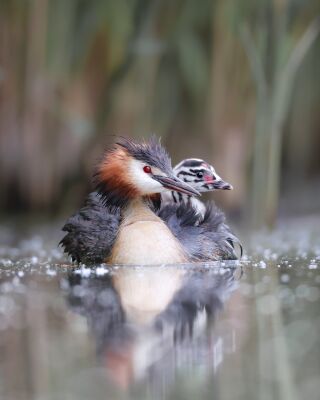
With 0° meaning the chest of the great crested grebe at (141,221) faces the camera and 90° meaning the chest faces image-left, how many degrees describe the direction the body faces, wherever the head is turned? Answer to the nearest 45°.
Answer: approximately 0°

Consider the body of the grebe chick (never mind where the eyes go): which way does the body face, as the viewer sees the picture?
to the viewer's right
